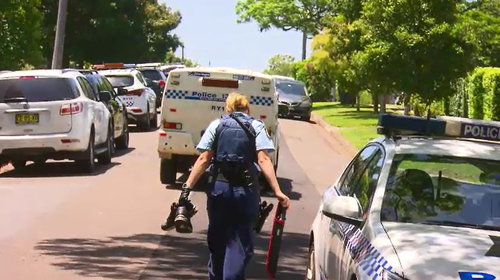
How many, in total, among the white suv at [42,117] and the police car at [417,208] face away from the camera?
1

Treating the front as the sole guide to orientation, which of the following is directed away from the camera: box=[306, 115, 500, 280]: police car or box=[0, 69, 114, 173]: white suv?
the white suv

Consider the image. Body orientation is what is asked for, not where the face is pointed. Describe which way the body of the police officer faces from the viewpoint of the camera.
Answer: away from the camera

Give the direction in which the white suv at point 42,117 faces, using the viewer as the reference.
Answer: facing away from the viewer

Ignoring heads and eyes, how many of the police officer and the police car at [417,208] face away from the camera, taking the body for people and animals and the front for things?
1

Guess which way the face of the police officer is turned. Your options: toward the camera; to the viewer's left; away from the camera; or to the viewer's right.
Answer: away from the camera

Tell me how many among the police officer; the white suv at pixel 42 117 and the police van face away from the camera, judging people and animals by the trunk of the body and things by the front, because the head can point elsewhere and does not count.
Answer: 3

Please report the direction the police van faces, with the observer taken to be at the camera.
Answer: facing away from the viewer

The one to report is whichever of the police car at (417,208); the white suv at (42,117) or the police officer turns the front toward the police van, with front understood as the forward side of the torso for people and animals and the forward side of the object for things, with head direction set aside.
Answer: the police officer

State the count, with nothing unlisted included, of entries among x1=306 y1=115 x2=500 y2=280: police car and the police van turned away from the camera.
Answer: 1

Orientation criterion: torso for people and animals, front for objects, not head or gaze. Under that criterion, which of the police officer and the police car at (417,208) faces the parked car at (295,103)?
the police officer

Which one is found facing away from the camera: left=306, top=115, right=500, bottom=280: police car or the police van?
the police van

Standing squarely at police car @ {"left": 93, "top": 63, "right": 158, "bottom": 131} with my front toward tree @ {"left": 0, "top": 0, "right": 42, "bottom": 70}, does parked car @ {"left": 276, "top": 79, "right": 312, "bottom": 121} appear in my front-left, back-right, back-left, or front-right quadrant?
back-right
